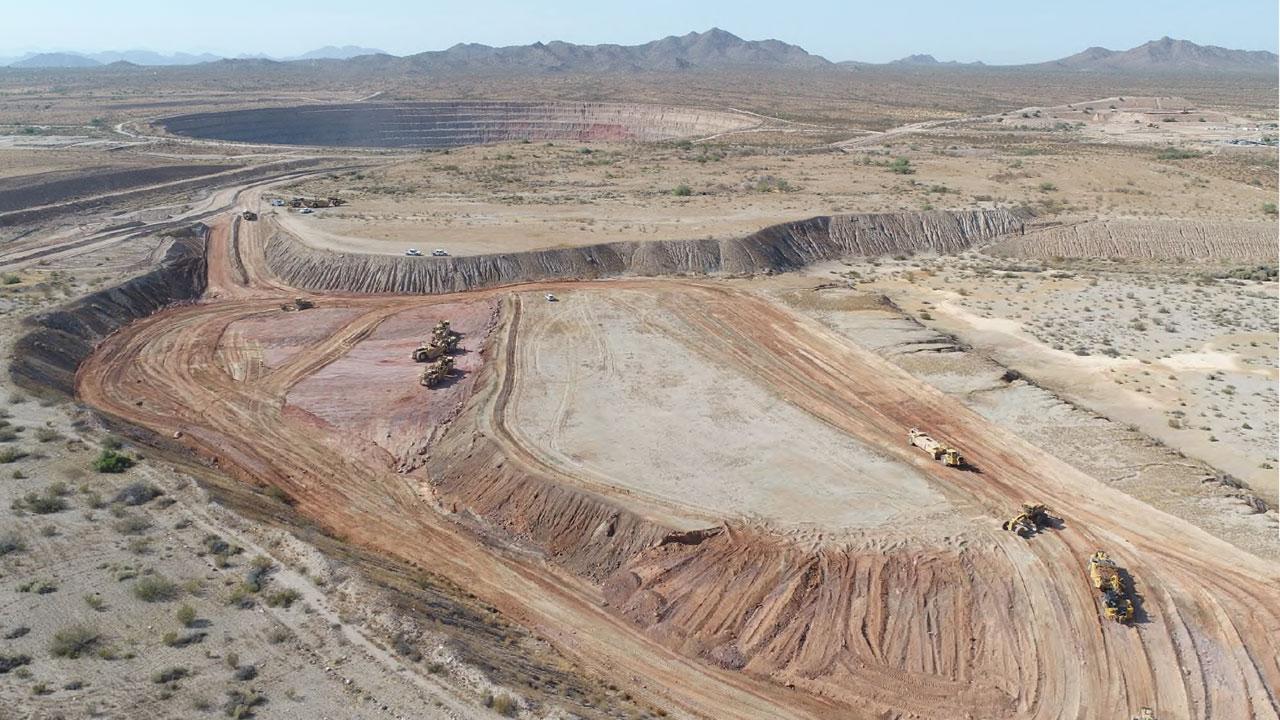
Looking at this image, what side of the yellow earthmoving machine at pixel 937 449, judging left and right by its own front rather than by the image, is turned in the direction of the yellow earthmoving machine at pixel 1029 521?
front

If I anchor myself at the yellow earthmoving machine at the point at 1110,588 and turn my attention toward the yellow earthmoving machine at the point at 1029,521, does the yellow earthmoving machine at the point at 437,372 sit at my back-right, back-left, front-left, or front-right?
front-left

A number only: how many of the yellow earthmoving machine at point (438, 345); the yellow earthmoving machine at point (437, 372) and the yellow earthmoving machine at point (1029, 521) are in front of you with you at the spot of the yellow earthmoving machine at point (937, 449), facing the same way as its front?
1

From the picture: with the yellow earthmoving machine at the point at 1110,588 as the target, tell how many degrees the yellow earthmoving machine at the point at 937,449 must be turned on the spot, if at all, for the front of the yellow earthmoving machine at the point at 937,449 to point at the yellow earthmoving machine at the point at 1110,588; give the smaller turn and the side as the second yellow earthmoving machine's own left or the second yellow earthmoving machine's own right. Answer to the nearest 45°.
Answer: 0° — it already faces it

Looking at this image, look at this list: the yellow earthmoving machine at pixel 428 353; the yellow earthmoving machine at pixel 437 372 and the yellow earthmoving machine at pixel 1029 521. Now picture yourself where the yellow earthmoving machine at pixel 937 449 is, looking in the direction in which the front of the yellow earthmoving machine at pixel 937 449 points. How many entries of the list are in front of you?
1

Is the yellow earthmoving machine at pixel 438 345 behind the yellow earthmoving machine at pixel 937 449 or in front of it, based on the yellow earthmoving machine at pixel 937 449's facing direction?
behind

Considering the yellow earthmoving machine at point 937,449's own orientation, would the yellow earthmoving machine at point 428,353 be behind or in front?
behind

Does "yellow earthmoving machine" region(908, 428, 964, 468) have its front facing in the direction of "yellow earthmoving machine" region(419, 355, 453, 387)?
no
